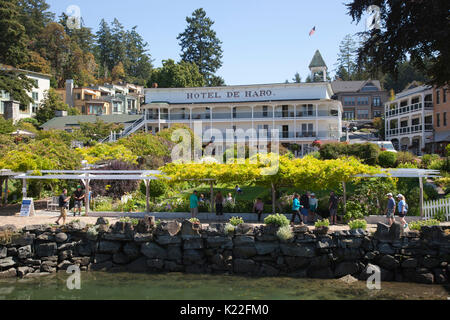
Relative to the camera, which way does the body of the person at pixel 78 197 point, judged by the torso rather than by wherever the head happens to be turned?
toward the camera

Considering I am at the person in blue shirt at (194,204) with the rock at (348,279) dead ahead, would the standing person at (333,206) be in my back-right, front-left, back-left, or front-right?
front-left
